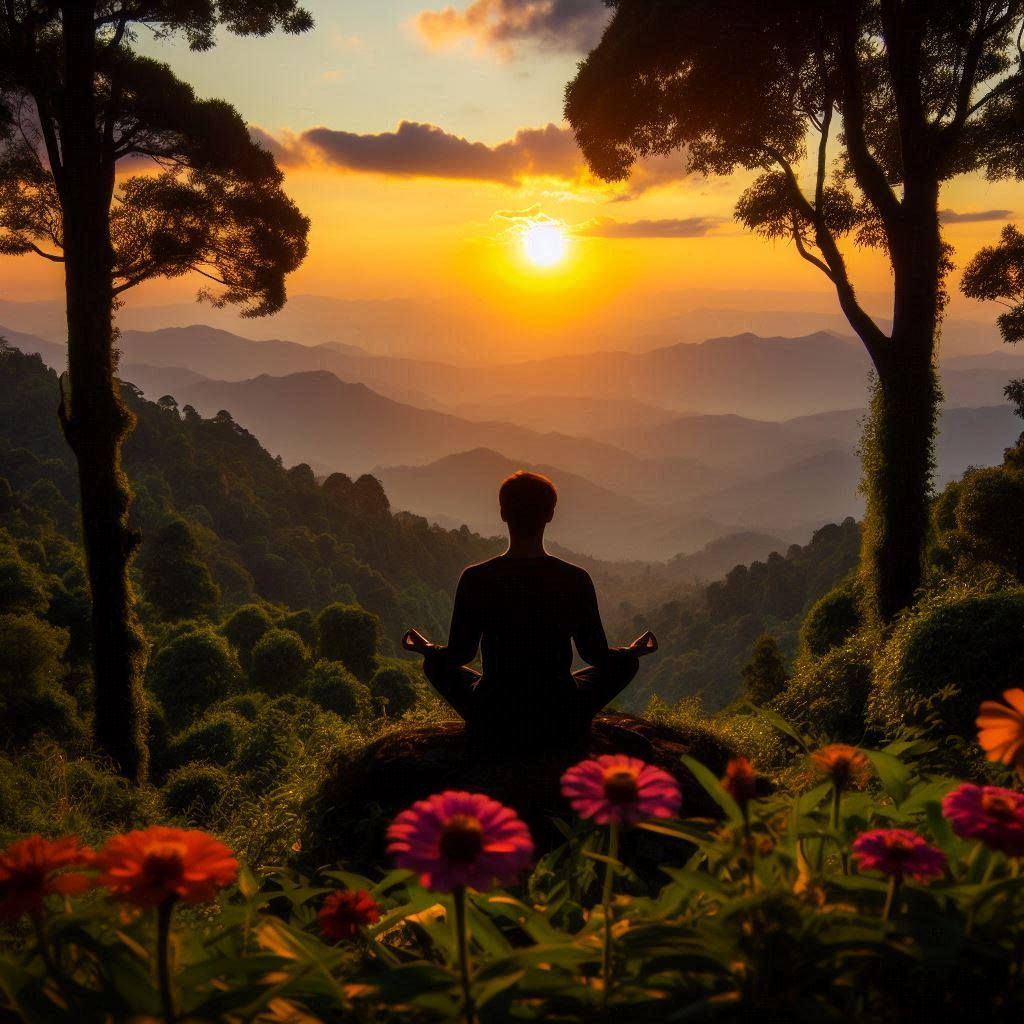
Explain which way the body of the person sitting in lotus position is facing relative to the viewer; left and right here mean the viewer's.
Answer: facing away from the viewer

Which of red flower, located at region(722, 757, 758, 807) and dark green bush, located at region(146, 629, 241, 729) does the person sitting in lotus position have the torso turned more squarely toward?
the dark green bush

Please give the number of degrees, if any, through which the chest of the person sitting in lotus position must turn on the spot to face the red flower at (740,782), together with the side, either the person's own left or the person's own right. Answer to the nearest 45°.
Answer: approximately 180°

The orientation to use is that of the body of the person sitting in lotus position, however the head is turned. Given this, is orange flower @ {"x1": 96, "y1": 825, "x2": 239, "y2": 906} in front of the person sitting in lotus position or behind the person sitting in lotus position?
behind

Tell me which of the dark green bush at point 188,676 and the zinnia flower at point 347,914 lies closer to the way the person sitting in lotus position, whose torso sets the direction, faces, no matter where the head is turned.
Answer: the dark green bush

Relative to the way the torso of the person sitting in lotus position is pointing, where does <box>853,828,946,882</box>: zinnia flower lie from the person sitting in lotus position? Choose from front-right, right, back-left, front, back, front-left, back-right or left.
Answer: back

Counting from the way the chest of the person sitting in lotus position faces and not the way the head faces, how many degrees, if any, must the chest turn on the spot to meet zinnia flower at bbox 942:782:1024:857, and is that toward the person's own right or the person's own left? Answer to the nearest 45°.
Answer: approximately 180°
